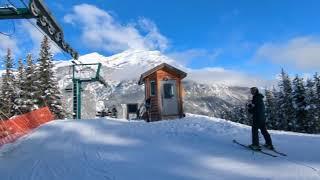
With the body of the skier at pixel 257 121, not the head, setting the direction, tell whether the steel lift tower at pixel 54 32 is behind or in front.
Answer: in front

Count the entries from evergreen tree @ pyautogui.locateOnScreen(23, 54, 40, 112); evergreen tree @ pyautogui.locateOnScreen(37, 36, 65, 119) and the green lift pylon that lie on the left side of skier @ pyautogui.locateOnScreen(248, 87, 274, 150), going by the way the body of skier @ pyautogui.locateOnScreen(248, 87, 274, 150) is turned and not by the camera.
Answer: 0

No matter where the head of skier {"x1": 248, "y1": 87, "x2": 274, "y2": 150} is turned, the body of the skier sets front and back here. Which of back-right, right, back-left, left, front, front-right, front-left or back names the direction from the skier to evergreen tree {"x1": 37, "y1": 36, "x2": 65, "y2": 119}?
front-right

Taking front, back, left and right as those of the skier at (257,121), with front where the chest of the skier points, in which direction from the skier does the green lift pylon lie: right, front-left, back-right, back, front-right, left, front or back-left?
front-right

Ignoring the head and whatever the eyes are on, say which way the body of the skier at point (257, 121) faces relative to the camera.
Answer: to the viewer's left

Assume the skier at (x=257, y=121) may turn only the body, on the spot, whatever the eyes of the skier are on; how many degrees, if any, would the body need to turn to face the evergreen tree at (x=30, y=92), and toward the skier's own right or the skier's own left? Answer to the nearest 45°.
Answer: approximately 45° to the skier's own right

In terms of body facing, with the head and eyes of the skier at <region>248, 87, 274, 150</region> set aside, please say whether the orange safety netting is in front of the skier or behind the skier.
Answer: in front
